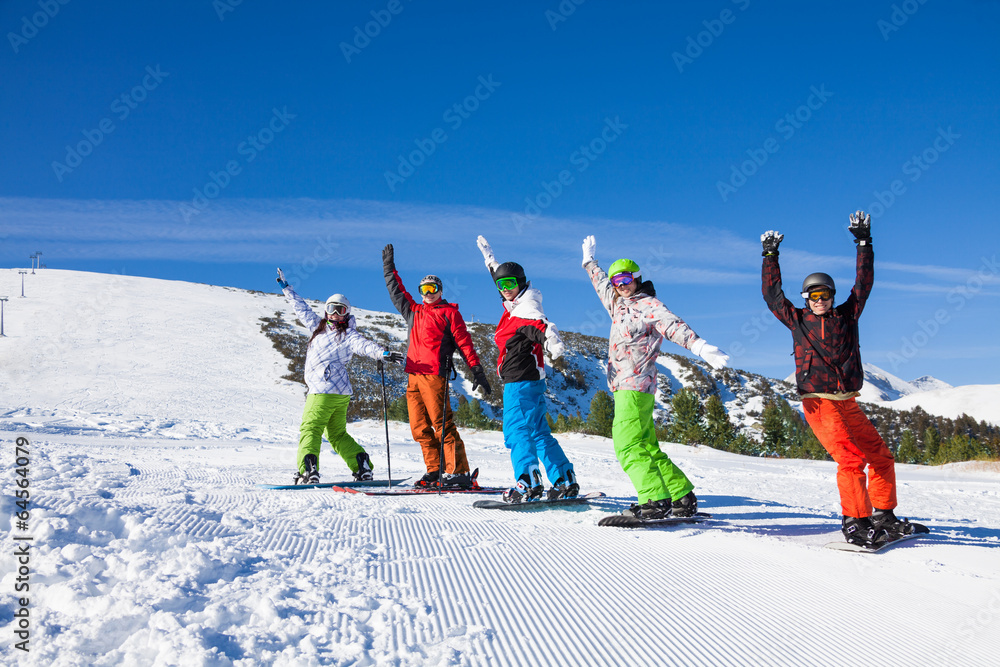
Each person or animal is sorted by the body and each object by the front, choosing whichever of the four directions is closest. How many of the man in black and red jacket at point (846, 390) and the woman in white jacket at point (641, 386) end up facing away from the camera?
0

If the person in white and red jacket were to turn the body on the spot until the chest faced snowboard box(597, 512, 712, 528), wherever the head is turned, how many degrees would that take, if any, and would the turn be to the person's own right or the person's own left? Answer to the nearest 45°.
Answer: approximately 90° to the person's own left

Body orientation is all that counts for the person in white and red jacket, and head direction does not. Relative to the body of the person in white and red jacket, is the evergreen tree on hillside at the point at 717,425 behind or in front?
behind

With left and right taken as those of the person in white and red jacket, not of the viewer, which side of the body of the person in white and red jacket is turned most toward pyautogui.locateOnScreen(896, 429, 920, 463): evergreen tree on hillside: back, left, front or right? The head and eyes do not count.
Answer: back

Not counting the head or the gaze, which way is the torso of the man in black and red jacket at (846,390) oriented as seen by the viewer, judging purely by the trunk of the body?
toward the camera

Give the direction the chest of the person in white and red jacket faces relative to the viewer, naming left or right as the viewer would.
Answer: facing the viewer and to the left of the viewer
